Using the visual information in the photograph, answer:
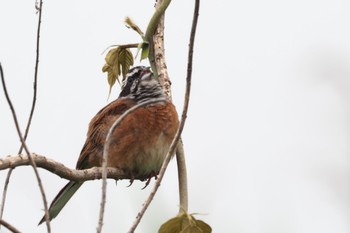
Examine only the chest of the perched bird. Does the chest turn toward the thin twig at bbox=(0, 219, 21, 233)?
no

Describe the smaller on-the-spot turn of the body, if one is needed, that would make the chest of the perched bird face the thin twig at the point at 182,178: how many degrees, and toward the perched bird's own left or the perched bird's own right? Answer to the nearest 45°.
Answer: approximately 45° to the perched bird's own left
